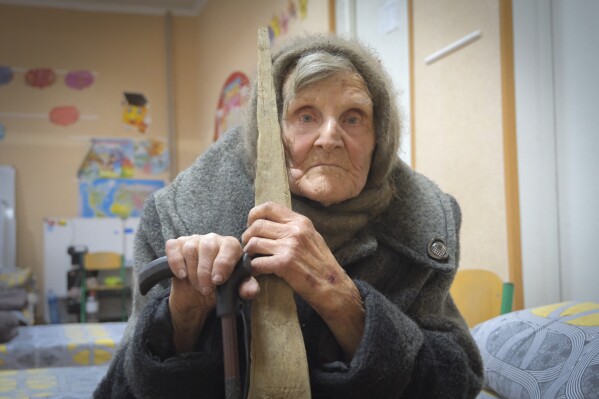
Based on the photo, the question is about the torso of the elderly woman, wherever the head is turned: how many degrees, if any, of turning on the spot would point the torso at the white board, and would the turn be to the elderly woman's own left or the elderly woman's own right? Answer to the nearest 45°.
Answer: approximately 135° to the elderly woman's own right

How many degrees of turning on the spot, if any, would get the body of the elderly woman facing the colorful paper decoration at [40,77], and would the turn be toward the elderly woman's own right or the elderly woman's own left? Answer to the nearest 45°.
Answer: approximately 135° to the elderly woman's own right

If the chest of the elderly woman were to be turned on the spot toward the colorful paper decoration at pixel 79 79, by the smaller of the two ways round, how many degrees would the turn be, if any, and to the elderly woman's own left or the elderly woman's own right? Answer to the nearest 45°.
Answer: approximately 135° to the elderly woman's own right

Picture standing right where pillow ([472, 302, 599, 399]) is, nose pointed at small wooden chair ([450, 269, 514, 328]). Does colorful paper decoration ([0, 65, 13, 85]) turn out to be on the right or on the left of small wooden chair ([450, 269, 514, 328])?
left

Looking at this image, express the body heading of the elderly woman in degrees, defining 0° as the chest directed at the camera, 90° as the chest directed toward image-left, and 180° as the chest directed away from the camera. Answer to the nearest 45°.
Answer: approximately 0°

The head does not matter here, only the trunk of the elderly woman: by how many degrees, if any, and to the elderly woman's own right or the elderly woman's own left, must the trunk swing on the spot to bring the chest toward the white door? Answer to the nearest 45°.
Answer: approximately 135° to the elderly woman's own left

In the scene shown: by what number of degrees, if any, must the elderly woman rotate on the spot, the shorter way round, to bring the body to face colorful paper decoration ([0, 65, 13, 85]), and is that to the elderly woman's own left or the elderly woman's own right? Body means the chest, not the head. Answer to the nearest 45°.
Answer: approximately 135° to the elderly woman's own right

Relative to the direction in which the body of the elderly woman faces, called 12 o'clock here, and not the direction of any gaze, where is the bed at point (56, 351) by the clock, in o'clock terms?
The bed is roughly at 5 o'clock from the elderly woman.

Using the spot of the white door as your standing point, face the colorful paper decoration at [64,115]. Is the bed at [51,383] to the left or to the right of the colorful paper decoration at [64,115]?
left
